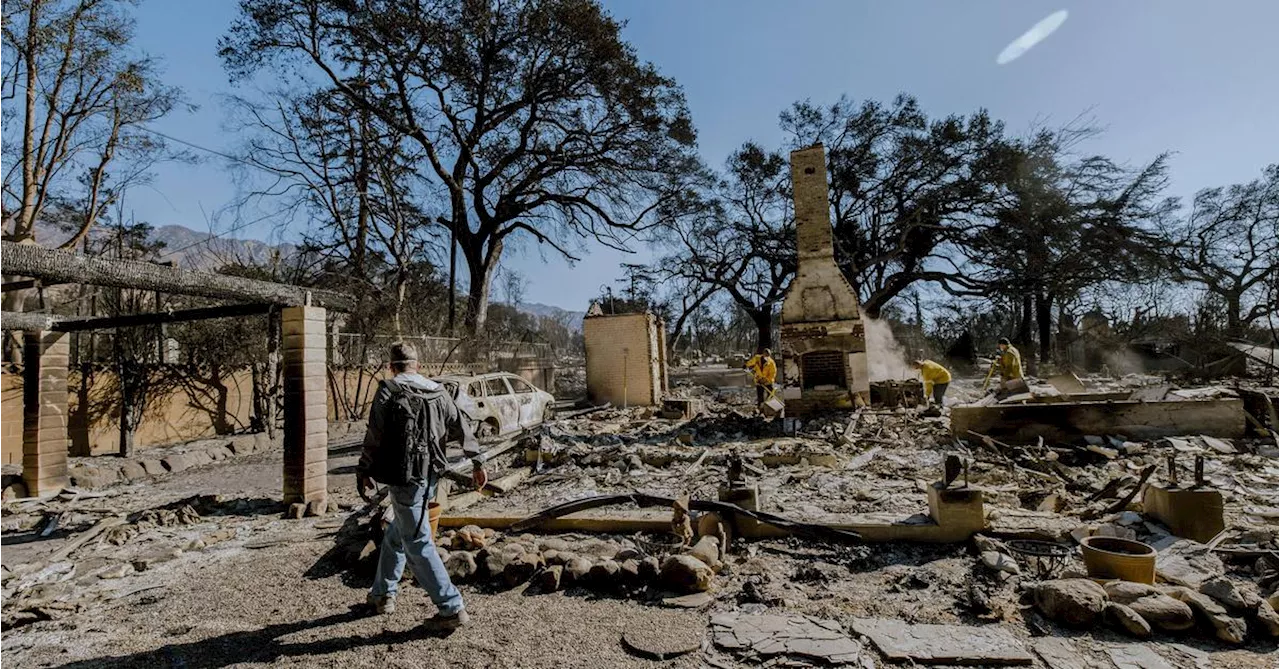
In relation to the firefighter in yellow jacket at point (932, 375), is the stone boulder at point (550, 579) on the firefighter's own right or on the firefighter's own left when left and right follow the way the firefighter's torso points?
on the firefighter's own left

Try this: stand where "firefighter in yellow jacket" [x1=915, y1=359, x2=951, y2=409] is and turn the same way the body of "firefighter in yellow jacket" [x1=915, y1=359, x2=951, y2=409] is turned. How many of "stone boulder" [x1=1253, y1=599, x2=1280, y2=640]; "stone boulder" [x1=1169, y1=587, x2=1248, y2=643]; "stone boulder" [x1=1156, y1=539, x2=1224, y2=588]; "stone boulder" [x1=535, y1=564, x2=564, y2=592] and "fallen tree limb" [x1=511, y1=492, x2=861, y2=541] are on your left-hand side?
5

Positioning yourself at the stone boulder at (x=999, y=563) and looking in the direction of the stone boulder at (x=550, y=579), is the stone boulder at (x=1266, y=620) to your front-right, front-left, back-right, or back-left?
back-left

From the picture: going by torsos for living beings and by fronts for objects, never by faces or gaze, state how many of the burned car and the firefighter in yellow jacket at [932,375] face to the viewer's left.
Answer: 1

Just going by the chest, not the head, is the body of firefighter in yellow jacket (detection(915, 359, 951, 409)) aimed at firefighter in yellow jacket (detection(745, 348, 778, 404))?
yes

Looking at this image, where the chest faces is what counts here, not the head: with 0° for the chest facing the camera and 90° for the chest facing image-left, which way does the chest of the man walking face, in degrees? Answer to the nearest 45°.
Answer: approximately 135°

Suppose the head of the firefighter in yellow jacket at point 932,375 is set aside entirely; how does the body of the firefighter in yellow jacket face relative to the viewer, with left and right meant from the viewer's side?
facing to the left of the viewer

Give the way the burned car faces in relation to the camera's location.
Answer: facing away from the viewer and to the right of the viewer

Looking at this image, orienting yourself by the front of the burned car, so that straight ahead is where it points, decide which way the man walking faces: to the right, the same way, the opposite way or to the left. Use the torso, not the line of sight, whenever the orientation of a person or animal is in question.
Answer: to the left

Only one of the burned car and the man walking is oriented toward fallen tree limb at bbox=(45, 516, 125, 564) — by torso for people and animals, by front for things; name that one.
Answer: the man walking
